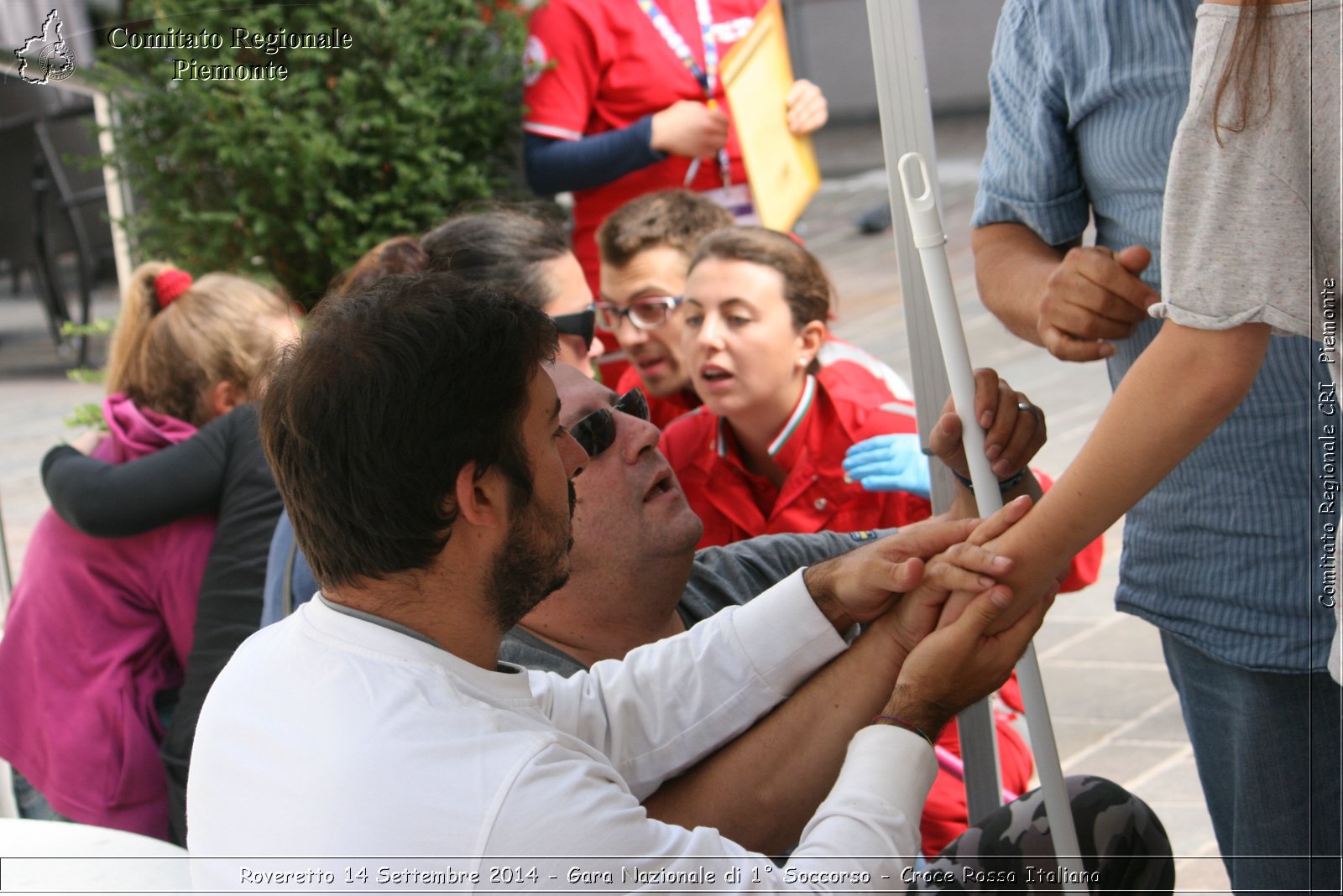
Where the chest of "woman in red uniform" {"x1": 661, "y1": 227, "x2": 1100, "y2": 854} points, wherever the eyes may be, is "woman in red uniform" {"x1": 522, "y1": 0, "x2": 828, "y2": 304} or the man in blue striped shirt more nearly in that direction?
the man in blue striped shirt

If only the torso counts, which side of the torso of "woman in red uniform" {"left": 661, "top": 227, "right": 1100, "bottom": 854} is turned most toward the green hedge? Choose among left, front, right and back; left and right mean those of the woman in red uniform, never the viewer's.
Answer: right

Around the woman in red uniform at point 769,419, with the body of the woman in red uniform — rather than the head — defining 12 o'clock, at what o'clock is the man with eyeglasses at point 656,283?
The man with eyeglasses is roughly at 4 o'clock from the woman in red uniform.

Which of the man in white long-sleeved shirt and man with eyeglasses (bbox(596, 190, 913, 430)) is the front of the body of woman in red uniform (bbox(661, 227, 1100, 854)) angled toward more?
the man in white long-sleeved shirt

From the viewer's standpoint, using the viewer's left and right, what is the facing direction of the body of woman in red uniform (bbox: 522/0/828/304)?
facing the viewer and to the right of the viewer

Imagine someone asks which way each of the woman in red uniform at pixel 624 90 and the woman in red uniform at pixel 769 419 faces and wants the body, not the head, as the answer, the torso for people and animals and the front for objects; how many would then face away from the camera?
0

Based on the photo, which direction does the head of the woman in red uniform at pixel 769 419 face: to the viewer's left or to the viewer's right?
to the viewer's left

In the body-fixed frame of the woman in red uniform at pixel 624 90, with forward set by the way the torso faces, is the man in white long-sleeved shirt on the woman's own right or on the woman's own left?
on the woman's own right

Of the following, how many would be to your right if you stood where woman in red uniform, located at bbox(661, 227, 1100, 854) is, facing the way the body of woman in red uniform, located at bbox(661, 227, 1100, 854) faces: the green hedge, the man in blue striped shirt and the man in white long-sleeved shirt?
1
